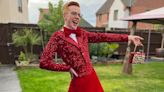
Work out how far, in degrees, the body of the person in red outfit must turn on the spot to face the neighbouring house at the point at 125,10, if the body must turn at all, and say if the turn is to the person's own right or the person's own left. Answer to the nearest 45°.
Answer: approximately 135° to the person's own left

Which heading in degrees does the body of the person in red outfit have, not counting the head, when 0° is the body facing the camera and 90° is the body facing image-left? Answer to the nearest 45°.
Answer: approximately 315°

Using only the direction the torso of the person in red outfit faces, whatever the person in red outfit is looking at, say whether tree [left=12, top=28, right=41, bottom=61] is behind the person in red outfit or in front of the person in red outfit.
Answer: behind

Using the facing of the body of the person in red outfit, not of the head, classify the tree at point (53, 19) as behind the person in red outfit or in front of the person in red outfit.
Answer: behind

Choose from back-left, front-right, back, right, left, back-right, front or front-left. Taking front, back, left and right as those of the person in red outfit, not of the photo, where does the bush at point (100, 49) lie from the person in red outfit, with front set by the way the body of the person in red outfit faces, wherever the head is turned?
back-left
